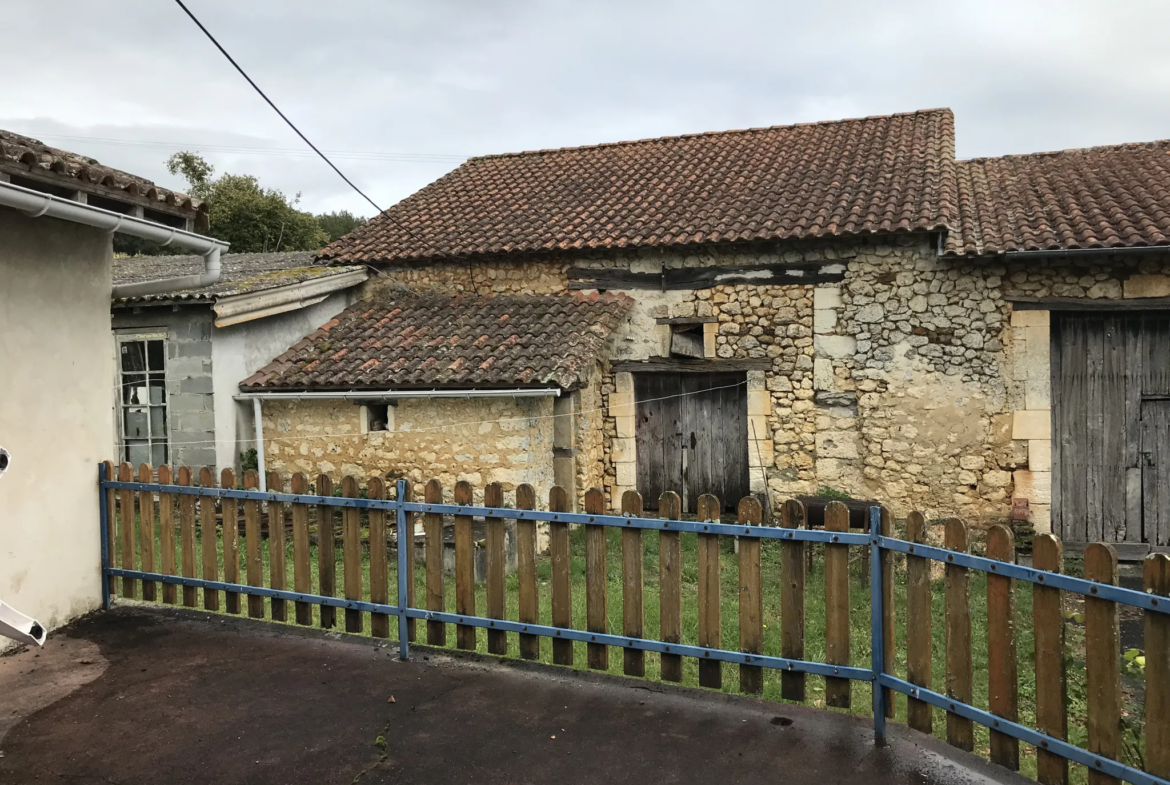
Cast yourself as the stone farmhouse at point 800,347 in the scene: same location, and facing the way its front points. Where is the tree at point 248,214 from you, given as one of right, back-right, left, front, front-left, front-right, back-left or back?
back-right

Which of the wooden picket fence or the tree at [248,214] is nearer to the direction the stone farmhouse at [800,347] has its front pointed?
the wooden picket fence

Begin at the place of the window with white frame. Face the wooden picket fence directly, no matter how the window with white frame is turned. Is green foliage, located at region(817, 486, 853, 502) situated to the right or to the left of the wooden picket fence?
left

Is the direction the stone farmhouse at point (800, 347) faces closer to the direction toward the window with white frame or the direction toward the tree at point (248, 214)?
the window with white frame

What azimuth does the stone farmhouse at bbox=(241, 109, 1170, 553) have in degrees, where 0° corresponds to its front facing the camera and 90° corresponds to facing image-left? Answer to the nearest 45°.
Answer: approximately 0°

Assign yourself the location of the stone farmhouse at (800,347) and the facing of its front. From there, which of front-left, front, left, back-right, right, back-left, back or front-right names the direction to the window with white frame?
right

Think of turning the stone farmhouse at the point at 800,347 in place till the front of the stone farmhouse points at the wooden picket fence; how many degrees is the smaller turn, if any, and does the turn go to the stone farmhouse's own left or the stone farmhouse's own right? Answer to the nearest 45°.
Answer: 0° — it already faces it
